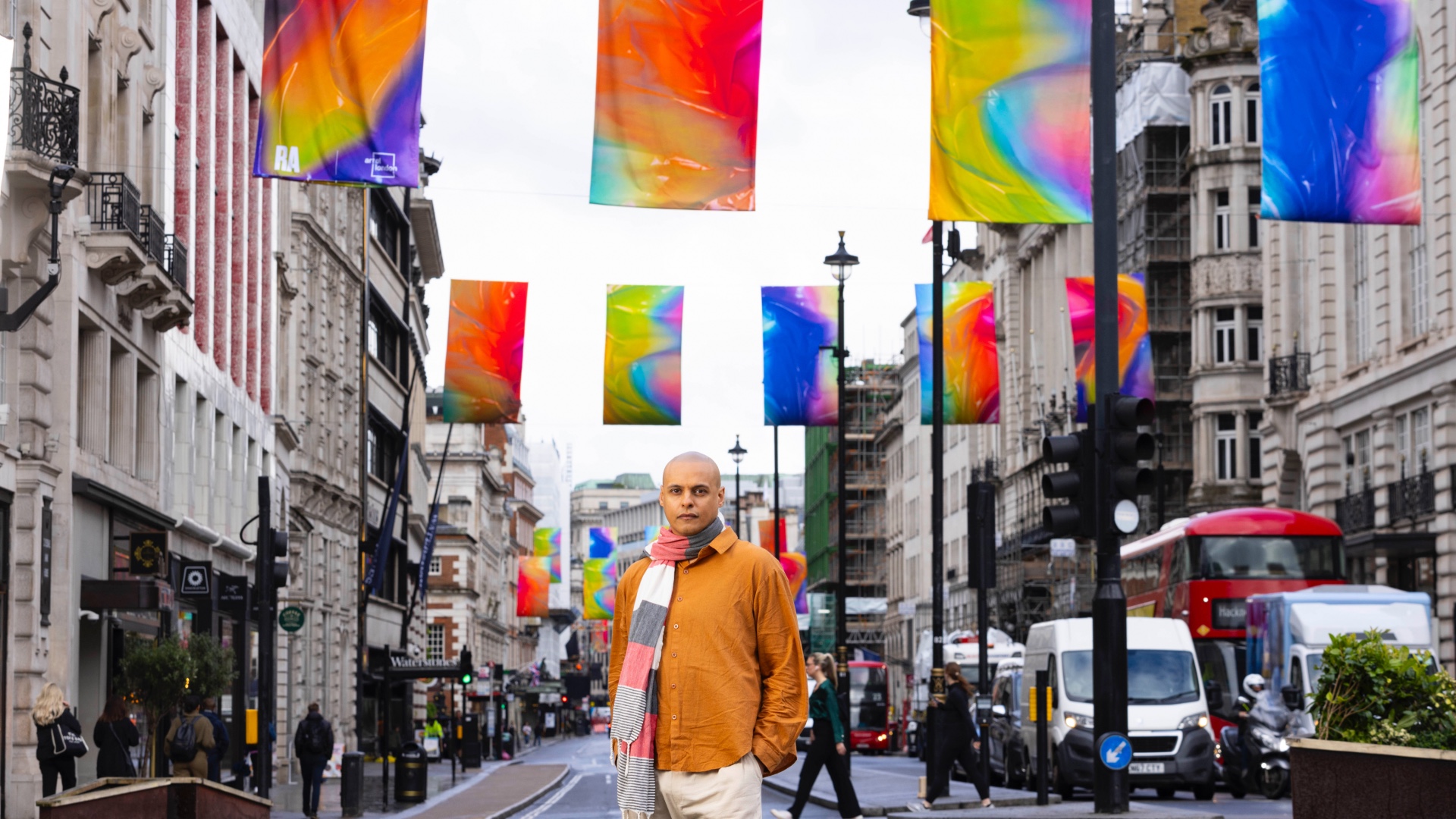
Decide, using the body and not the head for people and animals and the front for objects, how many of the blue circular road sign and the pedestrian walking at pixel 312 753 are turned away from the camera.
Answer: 1

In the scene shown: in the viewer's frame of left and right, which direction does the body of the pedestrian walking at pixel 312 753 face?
facing away from the viewer

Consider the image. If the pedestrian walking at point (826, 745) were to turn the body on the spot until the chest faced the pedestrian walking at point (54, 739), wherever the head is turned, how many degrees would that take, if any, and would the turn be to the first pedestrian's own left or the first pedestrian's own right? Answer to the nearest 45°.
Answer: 0° — they already face them

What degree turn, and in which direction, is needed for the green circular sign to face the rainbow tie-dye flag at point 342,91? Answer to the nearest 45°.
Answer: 0° — it already faces it

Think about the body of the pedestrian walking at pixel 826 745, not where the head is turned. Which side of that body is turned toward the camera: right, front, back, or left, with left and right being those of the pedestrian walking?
left

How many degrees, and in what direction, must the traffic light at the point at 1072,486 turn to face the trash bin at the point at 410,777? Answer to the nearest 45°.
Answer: approximately 45° to its right
